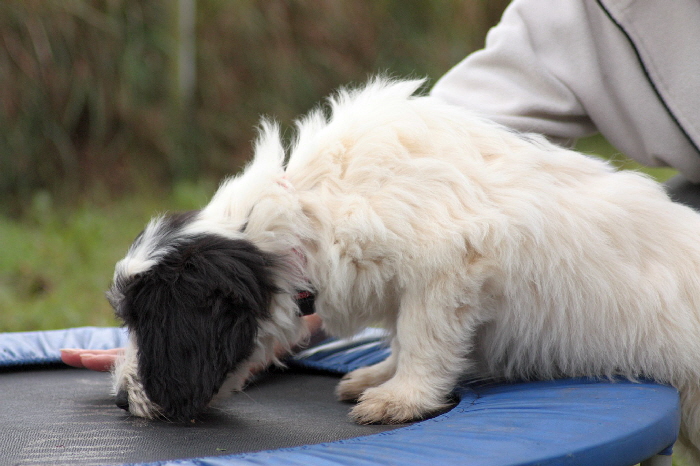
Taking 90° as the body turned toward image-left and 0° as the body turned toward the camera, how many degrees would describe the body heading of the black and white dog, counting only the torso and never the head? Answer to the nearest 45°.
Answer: approximately 90°
